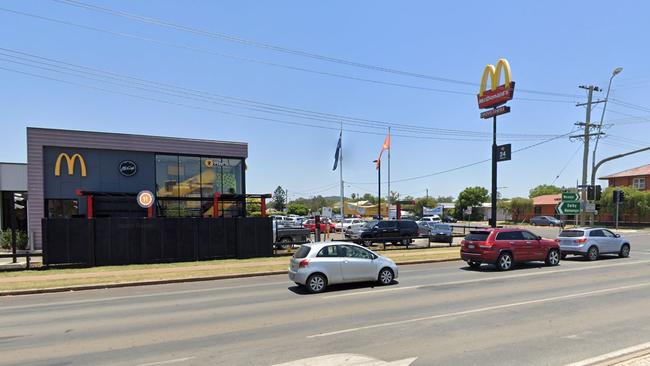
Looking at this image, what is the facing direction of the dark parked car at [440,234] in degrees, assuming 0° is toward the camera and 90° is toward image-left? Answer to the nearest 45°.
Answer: approximately 45°

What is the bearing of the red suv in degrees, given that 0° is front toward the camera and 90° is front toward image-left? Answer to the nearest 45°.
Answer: approximately 225°

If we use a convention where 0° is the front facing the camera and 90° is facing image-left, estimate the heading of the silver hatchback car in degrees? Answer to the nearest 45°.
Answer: approximately 225°

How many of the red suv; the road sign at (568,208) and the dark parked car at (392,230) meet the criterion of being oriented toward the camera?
1

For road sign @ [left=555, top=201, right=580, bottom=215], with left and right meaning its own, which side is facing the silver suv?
front

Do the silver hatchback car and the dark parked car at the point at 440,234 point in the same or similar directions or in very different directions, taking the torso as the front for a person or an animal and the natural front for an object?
very different directions

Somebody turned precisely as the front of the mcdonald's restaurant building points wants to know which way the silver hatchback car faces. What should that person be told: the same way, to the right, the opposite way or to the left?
to the left

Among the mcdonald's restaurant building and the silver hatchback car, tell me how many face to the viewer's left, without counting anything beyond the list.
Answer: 0

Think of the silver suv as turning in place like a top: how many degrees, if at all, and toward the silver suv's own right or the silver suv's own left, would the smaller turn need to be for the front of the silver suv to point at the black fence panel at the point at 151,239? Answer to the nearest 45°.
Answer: approximately 180°

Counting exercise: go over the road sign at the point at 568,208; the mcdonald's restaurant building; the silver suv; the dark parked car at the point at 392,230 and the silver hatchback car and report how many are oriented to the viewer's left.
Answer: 1

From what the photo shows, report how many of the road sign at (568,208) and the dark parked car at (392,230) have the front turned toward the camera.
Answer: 1

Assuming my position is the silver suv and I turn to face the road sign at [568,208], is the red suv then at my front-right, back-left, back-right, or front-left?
back-left

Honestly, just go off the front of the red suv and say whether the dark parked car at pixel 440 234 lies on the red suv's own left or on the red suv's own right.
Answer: on the red suv's own left
